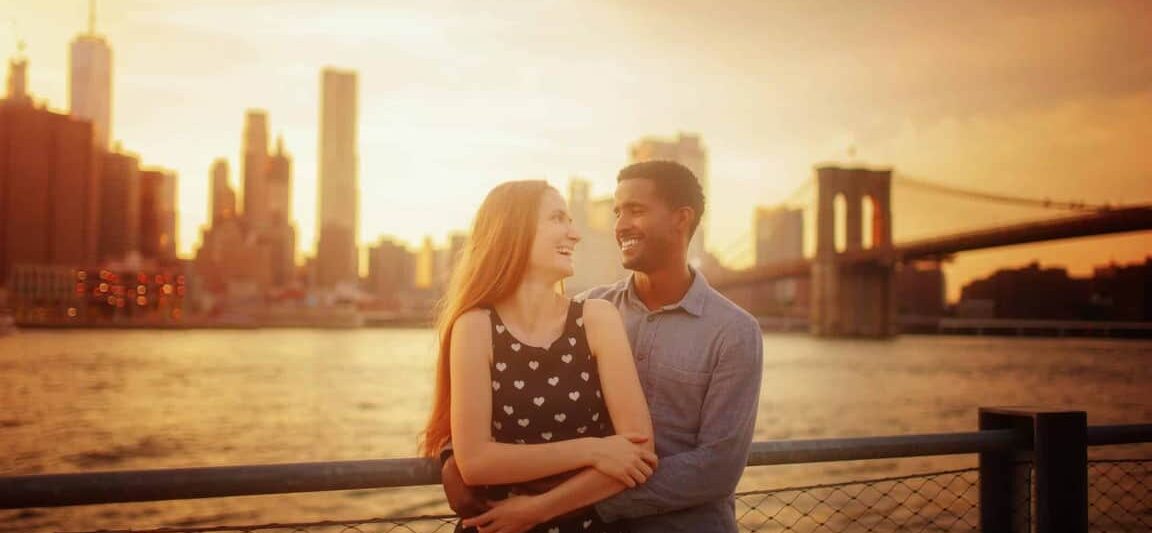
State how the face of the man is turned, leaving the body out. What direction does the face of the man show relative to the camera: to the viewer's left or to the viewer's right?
to the viewer's left

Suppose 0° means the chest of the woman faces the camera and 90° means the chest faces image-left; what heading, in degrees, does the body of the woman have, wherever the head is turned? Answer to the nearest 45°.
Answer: approximately 0°

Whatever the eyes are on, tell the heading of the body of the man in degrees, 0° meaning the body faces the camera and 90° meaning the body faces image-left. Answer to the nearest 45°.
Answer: approximately 45°

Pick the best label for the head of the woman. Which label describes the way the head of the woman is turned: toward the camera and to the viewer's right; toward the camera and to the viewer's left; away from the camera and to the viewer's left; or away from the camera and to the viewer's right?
toward the camera and to the viewer's right
